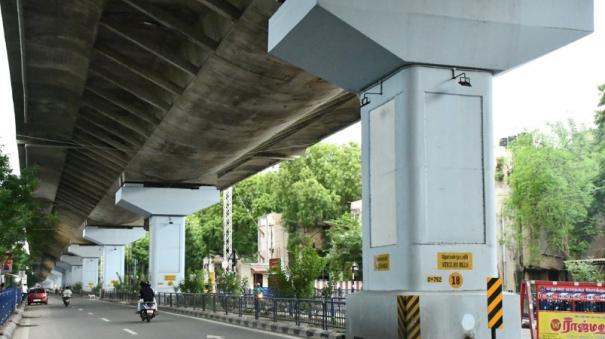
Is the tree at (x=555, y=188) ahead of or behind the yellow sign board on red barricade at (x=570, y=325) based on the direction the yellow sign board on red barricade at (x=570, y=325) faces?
behind

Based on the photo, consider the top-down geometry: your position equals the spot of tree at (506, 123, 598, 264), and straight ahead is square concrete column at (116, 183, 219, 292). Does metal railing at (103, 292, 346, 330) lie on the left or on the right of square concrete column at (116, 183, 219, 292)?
left

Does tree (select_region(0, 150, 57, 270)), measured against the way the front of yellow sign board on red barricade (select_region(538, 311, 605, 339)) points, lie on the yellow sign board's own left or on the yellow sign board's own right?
on the yellow sign board's own right

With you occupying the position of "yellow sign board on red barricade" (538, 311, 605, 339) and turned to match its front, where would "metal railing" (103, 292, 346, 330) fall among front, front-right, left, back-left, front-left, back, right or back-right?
back-right

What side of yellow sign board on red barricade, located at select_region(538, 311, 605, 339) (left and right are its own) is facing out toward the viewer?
front

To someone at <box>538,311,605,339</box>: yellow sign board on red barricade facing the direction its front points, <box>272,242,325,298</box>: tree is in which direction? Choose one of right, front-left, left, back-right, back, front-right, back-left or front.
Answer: back-right
